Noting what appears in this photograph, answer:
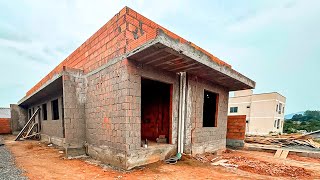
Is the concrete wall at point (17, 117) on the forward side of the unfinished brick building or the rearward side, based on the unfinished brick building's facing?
on the rearward side

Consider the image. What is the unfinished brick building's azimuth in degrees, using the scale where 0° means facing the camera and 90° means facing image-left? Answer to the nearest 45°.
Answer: approximately 315°

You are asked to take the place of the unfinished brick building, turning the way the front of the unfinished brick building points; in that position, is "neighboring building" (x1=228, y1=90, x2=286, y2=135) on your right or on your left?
on your left

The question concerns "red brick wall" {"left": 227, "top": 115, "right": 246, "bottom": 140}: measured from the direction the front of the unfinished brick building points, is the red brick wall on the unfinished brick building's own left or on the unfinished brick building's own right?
on the unfinished brick building's own left
